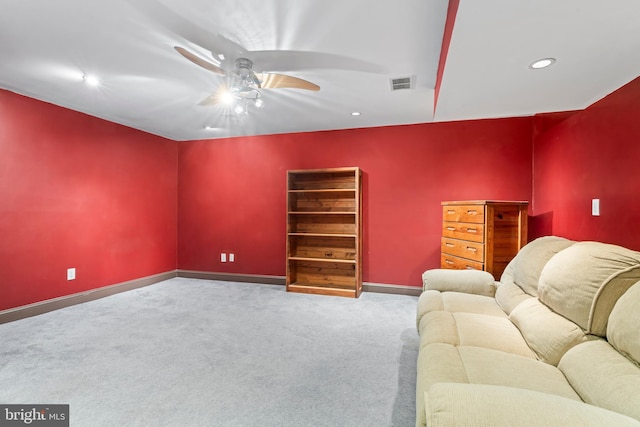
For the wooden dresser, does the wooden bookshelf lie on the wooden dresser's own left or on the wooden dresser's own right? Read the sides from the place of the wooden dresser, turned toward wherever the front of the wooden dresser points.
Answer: on the wooden dresser's own right

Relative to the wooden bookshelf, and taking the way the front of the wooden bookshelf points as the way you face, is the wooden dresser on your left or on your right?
on your left

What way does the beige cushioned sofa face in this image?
to the viewer's left

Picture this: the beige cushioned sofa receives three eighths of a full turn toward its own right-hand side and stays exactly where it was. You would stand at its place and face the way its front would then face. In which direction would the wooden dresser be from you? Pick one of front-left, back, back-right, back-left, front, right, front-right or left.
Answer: front-left

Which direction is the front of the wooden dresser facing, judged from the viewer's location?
facing the viewer and to the left of the viewer

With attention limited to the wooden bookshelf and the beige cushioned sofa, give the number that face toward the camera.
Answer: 1

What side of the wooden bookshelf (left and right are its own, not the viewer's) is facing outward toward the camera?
front

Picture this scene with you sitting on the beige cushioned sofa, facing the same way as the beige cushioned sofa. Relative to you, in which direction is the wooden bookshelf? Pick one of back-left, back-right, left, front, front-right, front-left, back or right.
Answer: front-right

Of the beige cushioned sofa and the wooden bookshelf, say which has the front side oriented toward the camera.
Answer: the wooden bookshelf
